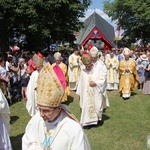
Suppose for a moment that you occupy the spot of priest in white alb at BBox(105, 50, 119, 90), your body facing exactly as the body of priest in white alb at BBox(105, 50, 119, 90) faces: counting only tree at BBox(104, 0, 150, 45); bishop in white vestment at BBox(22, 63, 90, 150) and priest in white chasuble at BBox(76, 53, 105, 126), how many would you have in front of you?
2

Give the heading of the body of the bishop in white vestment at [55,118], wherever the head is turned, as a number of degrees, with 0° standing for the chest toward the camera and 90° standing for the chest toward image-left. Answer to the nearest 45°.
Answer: approximately 45°

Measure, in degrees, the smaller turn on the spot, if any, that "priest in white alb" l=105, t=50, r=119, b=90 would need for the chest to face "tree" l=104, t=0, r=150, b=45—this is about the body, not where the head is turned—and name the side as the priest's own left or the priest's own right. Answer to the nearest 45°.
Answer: approximately 180°

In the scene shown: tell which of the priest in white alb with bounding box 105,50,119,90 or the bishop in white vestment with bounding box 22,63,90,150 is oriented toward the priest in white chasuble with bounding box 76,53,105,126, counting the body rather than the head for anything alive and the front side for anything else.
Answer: the priest in white alb with bounding box 105,50,119,90

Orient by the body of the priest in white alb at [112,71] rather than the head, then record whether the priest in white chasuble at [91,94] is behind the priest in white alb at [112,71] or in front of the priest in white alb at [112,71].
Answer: in front

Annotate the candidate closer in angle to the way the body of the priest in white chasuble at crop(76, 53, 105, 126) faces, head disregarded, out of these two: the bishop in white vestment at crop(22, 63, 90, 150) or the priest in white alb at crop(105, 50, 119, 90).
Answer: the bishop in white vestment

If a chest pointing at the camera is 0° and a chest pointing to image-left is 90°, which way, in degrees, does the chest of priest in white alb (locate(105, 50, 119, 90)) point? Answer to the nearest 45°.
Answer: approximately 0°

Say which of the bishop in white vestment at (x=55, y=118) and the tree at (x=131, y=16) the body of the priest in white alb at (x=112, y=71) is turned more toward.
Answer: the bishop in white vestment

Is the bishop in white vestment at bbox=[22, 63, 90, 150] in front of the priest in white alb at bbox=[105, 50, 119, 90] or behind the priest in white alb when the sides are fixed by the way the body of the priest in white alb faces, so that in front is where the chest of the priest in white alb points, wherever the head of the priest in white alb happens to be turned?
in front

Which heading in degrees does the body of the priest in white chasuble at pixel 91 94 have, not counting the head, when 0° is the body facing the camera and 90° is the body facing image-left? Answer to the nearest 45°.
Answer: approximately 0°

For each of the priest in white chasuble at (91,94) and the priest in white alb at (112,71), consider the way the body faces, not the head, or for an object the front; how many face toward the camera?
2

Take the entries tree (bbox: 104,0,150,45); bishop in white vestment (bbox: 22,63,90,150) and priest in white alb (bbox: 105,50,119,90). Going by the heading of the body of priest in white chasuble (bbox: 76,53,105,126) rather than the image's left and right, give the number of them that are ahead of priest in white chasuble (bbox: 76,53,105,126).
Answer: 1
